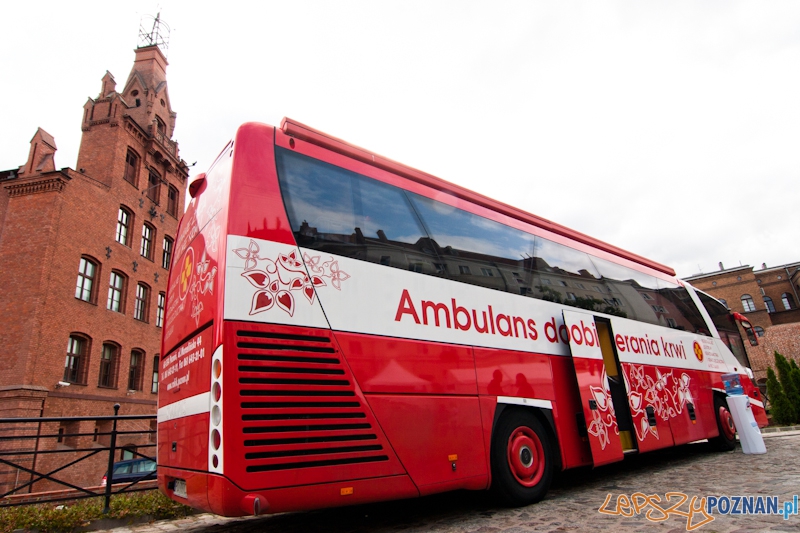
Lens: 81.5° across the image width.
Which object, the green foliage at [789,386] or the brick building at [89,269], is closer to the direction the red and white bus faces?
the green foliage

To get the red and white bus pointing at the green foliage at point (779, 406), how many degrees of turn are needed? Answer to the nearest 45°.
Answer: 0° — it already faces it

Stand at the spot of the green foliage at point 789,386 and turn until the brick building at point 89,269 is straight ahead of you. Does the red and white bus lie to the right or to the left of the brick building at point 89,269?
left

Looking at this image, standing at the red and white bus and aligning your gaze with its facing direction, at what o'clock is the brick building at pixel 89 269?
The brick building is roughly at 9 o'clock from the red and white bus.

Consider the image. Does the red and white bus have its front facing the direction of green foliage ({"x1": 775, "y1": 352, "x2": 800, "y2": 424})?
yes

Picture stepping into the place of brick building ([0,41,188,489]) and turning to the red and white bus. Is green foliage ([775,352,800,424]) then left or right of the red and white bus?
left

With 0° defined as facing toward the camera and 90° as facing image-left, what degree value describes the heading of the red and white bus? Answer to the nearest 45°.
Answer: approximately 225°

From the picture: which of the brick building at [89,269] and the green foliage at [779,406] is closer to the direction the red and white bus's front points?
the green foliage
